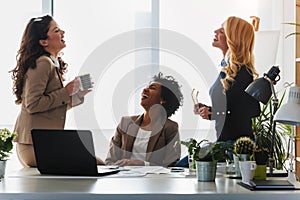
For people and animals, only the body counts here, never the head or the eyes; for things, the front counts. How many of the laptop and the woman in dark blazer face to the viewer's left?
1

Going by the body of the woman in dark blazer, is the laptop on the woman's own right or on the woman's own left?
on the woman's own left

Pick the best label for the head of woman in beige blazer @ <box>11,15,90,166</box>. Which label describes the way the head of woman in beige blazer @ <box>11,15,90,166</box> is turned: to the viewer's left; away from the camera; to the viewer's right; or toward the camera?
to the viewer's right

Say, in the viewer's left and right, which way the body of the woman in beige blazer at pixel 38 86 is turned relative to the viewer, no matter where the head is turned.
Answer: facing to the right of the viewer

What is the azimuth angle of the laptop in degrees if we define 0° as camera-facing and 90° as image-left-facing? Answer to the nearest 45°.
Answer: approximately 225°

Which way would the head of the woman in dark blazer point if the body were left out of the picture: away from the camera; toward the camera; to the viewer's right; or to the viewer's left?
to the viewer's left

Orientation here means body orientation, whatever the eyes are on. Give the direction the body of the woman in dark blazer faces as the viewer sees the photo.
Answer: to the viewer's left

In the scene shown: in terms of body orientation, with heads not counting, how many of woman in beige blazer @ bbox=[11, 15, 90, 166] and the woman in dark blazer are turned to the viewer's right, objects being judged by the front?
1
